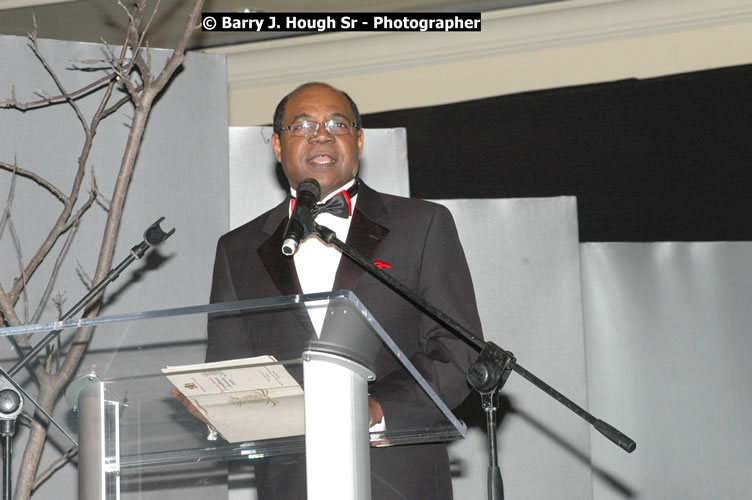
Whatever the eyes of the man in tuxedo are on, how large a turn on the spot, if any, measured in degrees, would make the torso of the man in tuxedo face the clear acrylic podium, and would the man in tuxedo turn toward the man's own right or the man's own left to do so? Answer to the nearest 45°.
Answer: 0° — they already face it

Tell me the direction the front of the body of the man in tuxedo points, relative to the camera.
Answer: toward the camera

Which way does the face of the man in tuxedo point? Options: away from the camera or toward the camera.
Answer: toward the camera

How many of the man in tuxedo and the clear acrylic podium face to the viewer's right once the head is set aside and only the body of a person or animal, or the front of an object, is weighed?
0
